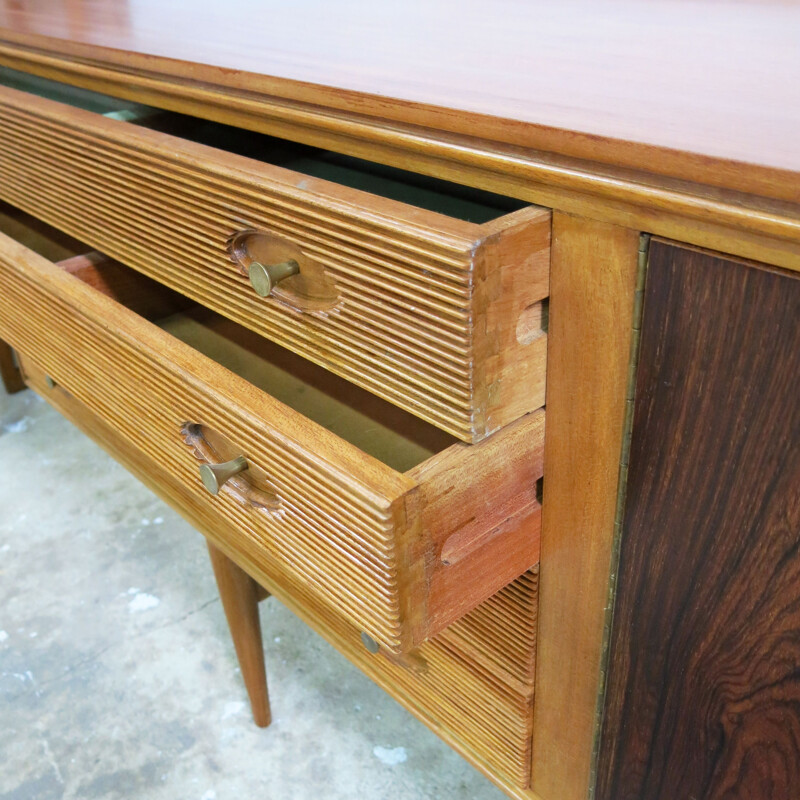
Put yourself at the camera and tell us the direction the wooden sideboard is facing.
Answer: facing the viewer and to the left of the viewer
